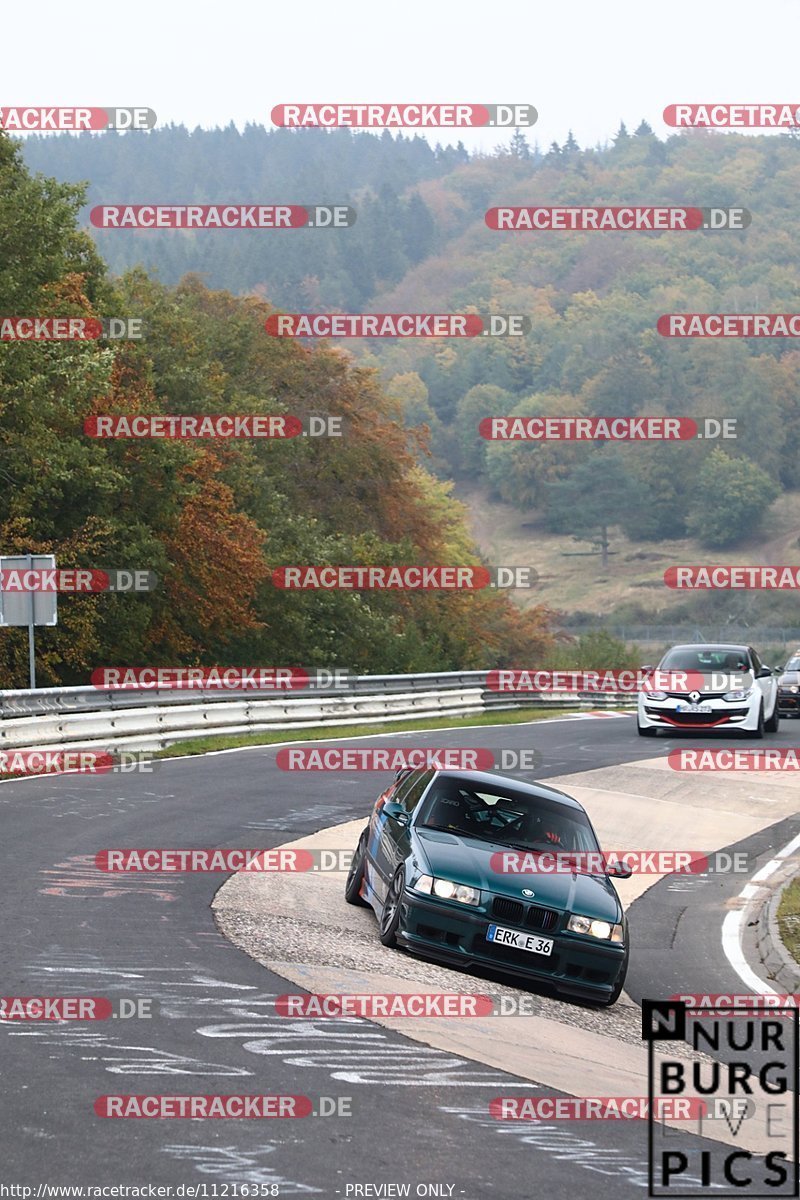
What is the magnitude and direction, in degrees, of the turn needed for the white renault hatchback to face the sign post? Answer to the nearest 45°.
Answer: approximately 45° to its right

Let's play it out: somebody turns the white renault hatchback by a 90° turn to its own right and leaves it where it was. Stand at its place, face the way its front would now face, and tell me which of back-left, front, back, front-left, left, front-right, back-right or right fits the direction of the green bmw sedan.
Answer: left

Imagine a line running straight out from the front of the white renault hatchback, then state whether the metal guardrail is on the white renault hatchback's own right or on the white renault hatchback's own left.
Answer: on the white renault hatchback's own right

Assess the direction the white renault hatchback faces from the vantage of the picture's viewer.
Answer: facing the viewer
